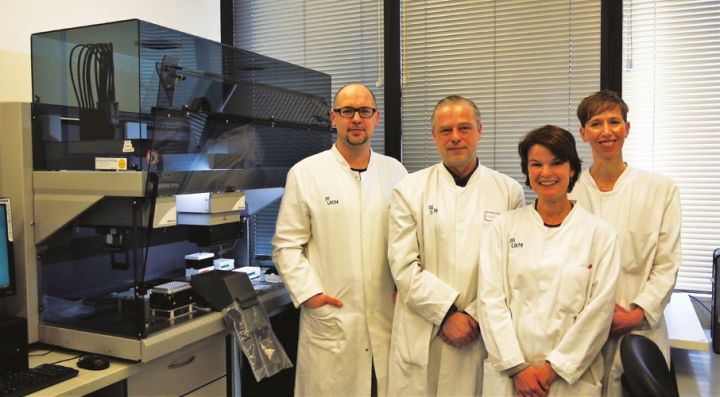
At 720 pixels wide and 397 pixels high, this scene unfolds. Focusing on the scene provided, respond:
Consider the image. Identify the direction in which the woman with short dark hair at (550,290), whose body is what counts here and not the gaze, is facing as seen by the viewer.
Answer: toward the camera

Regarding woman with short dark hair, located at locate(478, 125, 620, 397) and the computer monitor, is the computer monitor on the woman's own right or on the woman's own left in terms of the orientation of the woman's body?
on the woman's own right

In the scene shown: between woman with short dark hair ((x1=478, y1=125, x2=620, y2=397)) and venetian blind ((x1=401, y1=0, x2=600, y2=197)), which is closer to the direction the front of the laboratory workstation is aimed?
the woman with short dark hair

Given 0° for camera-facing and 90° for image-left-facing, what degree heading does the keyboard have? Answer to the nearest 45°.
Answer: approximately 315°

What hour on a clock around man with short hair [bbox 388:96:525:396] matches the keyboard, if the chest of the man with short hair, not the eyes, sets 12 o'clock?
The keyboard is roughly at 2 o'clock from the man with short hair.

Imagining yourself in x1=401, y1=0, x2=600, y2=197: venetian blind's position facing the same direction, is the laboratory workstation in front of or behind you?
in front

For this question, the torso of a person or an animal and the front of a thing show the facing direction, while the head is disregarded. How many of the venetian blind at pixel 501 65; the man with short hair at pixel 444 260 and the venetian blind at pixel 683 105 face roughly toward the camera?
3

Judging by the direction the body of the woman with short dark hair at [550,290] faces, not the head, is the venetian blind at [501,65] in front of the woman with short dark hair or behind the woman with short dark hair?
behind

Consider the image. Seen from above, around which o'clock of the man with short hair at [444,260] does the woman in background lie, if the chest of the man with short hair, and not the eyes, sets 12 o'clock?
The woman in background is roughly at 9 o'clock from the man with short hair.

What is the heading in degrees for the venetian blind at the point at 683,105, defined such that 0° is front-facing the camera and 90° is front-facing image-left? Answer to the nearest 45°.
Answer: approximately 0°

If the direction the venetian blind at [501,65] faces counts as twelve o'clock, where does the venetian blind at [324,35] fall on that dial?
the venetian blind at [324,35] is roughly at 3 o'clock from the venetian blind at [501,65].
